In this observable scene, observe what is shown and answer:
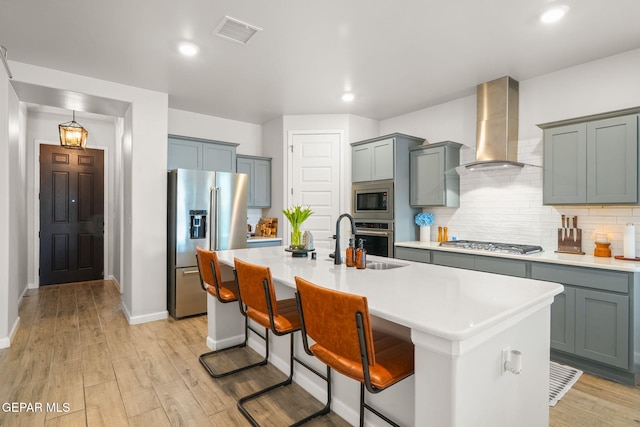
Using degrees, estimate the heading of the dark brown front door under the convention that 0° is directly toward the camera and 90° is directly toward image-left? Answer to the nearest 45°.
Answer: approximately 0°

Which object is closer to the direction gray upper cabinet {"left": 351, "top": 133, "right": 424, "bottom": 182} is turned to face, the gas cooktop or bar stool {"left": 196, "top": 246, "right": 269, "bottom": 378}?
the bar stool

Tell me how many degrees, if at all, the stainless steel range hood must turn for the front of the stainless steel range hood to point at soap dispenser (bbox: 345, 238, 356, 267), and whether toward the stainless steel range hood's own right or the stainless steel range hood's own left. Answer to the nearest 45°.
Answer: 0° — it already faces it

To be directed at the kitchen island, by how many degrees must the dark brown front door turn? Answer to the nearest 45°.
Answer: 0° — it already faces it

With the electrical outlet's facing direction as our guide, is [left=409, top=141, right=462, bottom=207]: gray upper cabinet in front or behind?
behind

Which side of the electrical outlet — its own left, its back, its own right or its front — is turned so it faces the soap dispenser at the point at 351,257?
back

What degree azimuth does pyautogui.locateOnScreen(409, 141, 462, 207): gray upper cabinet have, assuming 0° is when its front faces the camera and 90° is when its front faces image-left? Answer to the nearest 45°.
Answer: approximately 45°

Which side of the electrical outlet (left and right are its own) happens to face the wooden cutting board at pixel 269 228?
back

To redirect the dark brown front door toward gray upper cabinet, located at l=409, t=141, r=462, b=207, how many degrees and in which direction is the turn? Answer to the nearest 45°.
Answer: approximately 45° to its left

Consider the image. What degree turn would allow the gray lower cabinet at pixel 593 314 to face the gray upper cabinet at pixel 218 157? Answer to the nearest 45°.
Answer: approximately 45° to its right

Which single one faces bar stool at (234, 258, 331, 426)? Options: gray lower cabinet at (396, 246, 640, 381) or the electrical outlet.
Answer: the gray lower cabinet

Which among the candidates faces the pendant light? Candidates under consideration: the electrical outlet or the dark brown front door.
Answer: the dark brown front door
